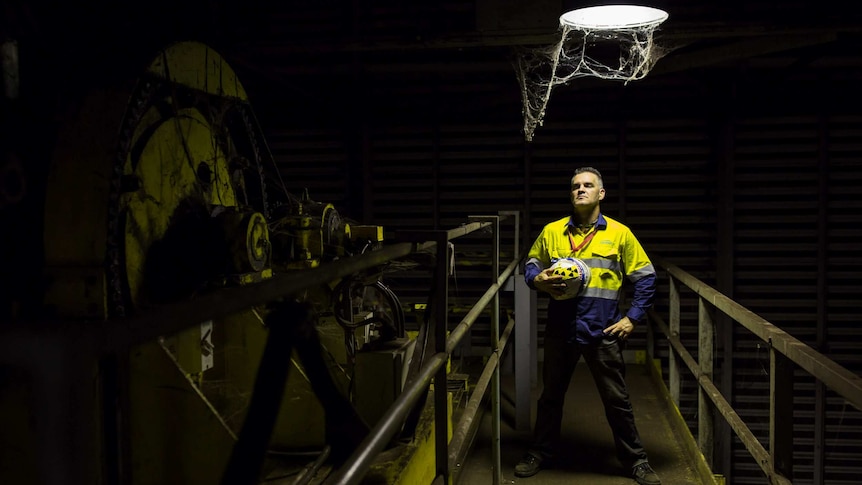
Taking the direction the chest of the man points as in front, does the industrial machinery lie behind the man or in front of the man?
in front

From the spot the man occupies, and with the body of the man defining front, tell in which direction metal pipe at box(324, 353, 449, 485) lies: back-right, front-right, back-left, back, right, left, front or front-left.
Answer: front

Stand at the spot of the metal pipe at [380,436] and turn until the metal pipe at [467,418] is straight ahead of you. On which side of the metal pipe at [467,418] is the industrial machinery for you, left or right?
left

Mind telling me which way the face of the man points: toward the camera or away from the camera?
toward the camera

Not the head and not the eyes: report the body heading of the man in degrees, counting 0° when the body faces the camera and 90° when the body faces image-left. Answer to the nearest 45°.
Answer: approximately 0°

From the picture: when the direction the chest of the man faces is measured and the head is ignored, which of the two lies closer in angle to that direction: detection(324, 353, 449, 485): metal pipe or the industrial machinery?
the metal pipe

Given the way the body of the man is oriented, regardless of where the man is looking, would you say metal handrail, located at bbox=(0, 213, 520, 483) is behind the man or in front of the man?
in front
